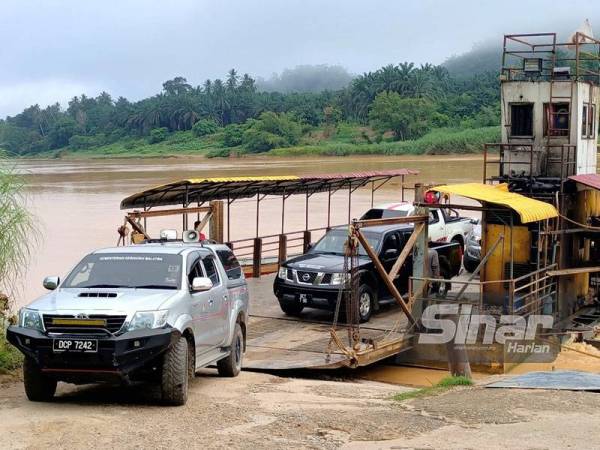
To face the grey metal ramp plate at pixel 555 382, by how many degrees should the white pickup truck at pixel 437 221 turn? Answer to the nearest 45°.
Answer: approximately 45° to its left

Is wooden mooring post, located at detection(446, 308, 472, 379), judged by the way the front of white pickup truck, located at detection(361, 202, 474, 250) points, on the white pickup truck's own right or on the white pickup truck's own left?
on the white pickup truck's own left

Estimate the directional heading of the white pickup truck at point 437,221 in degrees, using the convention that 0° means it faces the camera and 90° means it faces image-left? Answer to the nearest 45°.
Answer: approximately 45°

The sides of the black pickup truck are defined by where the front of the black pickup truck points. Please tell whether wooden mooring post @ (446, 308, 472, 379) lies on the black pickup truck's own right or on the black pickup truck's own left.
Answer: on the black pickup truck's own left

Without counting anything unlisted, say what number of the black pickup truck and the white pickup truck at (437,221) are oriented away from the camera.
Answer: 0

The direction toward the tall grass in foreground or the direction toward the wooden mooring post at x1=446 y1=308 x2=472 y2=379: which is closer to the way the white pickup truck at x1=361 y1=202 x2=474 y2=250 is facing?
the tall grass in foreground

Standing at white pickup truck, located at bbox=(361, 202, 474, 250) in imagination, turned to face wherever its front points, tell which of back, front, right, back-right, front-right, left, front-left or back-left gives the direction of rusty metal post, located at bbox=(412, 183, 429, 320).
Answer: front-left
